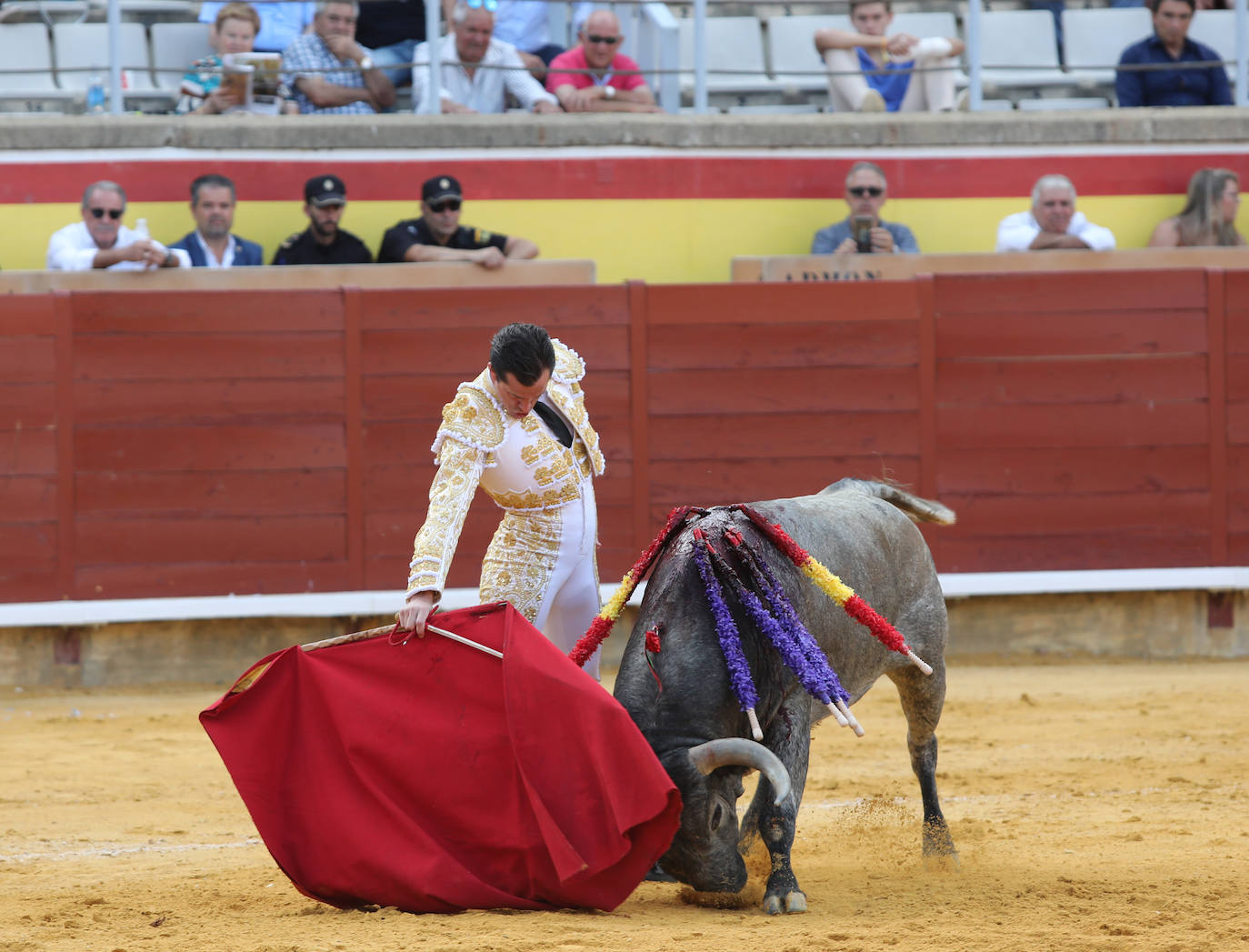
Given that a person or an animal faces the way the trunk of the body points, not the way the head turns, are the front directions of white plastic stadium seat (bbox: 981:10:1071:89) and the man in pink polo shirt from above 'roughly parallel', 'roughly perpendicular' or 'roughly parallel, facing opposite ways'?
roughly parallel

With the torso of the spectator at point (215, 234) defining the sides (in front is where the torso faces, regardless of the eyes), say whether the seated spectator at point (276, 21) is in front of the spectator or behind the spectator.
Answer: behind

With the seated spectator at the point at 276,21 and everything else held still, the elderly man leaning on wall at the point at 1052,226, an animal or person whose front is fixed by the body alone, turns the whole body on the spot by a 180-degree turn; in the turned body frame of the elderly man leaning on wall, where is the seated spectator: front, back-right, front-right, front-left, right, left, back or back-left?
left

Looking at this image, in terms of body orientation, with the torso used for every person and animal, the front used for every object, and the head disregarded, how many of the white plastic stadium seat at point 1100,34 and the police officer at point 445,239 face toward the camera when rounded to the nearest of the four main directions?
2

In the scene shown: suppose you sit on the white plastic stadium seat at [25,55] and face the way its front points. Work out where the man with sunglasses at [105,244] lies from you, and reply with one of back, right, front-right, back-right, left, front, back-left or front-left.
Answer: front

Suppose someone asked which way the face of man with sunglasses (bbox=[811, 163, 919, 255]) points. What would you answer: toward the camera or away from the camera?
toward the camera

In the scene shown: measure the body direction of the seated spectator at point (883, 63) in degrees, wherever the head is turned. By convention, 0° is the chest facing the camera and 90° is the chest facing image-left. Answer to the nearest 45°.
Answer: approximately 0°

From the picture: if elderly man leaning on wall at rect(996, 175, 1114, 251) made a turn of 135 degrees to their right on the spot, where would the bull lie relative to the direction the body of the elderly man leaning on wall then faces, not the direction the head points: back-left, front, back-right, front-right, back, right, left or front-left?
back-left

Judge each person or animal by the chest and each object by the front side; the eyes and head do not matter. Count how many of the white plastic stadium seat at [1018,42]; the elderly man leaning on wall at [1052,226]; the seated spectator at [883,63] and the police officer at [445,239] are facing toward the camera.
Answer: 4

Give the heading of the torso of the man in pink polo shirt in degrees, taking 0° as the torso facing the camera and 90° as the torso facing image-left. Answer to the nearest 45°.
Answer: approximately 0°

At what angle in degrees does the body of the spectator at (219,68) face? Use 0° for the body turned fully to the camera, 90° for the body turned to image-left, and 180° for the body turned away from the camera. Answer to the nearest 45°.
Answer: approximately 315°

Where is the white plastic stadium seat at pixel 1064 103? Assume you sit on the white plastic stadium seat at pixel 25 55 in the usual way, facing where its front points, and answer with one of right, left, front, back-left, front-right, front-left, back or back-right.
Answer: left

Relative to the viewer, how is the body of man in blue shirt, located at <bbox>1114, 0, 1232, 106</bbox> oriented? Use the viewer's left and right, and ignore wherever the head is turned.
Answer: facing the viewer

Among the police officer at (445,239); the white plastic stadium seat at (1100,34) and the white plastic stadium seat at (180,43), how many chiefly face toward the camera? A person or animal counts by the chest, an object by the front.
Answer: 3

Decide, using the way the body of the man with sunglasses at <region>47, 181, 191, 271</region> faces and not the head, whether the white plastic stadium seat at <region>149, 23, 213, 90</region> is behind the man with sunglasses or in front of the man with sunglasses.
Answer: behind

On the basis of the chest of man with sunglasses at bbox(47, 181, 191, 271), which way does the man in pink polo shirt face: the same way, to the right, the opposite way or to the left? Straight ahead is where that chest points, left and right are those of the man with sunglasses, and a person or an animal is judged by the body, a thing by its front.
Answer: the same way

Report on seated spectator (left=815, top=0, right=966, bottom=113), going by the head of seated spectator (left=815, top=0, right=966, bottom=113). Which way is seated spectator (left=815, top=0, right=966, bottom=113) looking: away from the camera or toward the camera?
toward the camera
